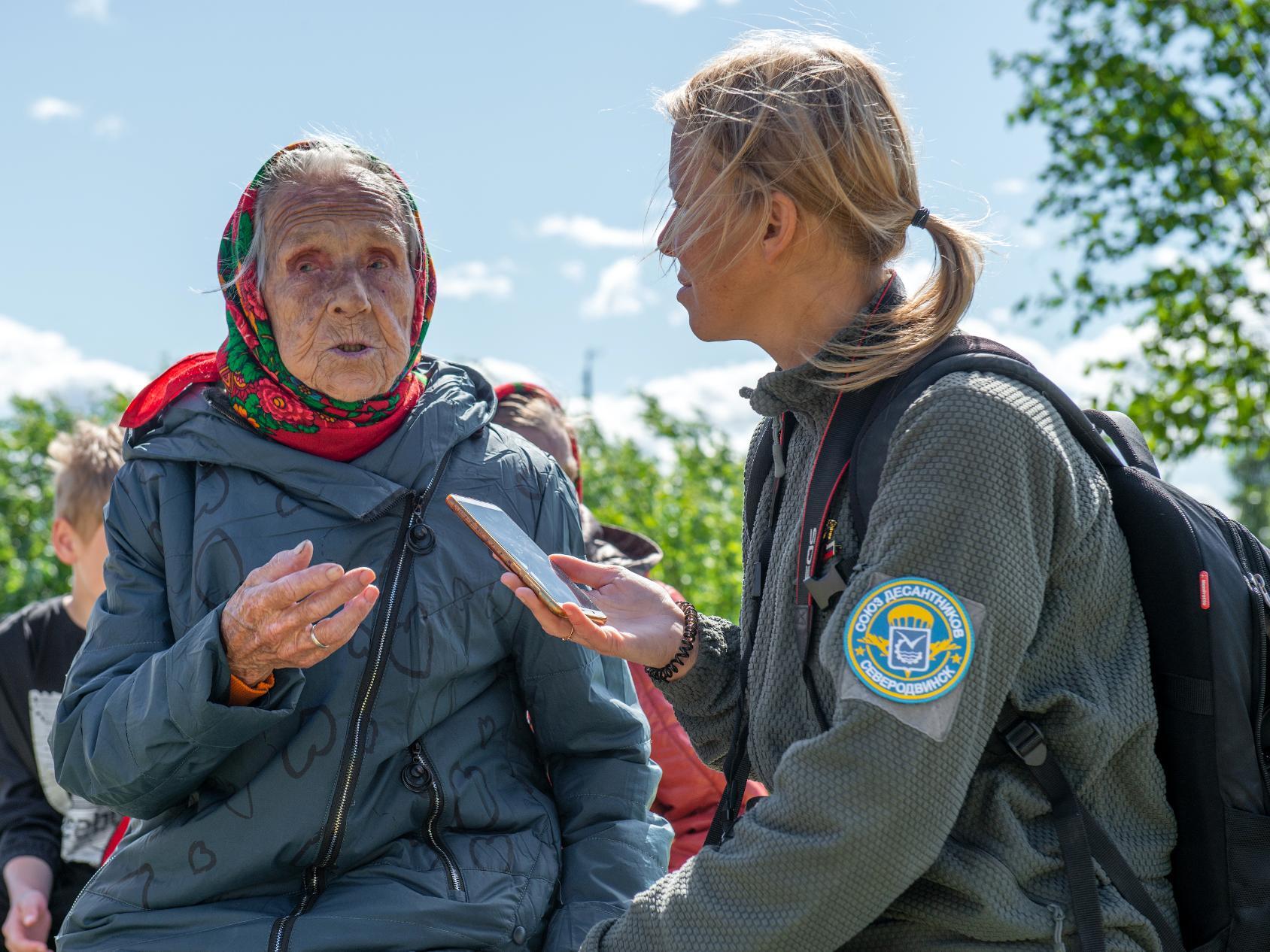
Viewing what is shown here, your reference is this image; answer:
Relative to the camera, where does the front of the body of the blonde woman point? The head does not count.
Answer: to the viewer's left

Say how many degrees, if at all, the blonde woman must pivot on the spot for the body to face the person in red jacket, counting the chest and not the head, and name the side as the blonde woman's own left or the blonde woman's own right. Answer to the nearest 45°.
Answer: approximately 90° to the blonde woman's own right

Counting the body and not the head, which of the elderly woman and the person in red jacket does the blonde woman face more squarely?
the elderly woman

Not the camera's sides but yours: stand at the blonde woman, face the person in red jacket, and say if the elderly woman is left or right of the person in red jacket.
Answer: left

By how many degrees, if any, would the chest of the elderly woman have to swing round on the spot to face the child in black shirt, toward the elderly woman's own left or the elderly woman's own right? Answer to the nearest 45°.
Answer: approximately 135° to the elderly woman's own right

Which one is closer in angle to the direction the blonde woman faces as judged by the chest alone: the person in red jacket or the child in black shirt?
the child in black shirt

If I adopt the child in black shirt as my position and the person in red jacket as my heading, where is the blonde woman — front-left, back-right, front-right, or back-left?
front-right

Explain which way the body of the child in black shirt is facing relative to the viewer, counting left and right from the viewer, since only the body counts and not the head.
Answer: facing the viewer and to the right of the viewer

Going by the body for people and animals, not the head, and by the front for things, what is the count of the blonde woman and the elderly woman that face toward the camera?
1

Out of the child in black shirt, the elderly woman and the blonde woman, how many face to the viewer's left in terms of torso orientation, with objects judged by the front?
1

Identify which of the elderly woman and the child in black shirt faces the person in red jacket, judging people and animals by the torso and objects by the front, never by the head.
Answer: the child in black shirt

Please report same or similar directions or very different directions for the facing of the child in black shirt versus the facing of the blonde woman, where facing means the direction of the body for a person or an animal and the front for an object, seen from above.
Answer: very different directions

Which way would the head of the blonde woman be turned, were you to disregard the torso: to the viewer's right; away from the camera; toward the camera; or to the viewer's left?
to the viewer's left

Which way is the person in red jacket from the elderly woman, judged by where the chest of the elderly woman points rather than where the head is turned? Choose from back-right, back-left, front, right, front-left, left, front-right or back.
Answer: back-left

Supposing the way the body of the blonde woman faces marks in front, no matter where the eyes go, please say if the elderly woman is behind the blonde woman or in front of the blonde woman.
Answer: in front

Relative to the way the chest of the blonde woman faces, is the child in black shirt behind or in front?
in front

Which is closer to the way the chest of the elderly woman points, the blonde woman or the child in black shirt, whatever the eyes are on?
the blonde woman

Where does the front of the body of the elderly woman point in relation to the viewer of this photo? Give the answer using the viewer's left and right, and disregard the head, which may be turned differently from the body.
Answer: facing the viewer
